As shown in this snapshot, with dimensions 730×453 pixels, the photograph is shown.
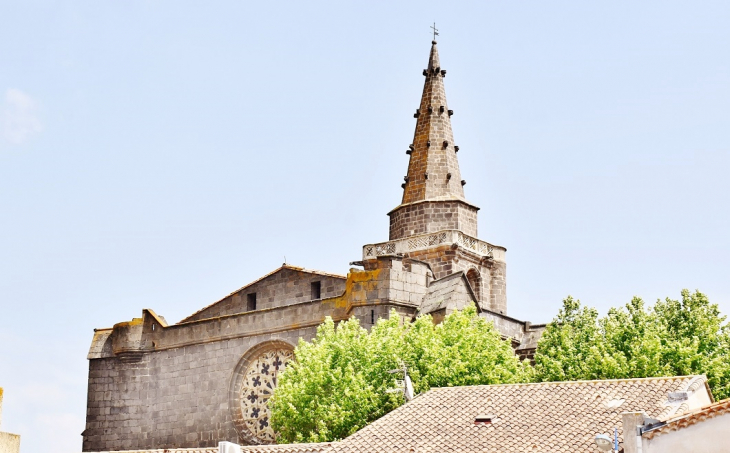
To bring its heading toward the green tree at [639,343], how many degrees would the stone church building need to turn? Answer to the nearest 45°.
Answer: approximately 90° to its left

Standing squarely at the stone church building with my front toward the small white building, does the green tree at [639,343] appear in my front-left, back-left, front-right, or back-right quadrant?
front-left

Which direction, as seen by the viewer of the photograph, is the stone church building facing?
facing the viewer and to the left of the viewer

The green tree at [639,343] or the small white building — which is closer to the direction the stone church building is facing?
the small white building

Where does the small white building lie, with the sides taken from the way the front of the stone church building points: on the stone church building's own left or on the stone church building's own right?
on the stone church building's own left
